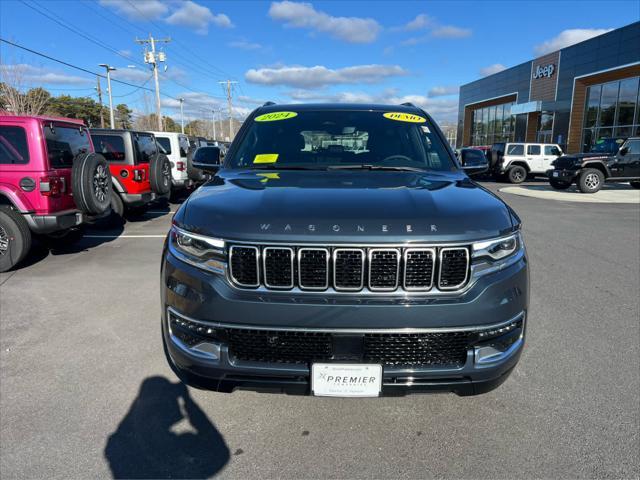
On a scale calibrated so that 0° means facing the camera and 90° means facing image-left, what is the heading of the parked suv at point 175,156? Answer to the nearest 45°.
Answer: approximately 135°

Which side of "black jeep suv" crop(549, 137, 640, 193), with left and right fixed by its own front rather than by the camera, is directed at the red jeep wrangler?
front

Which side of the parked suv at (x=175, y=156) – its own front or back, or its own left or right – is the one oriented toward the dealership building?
right

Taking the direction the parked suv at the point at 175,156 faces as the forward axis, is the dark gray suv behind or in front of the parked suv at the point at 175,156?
behind

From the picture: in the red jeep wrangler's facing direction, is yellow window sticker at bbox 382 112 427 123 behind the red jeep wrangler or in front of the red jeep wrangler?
behind

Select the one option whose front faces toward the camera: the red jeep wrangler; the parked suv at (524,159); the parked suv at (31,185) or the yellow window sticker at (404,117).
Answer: the yellow window sticker

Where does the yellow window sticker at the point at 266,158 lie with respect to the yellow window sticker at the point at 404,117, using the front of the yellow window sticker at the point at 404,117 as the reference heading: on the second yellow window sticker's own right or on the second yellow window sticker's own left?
on the second yellow window sticker's own right

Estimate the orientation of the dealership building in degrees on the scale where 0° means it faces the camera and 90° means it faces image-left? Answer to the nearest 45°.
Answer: approximately 45°

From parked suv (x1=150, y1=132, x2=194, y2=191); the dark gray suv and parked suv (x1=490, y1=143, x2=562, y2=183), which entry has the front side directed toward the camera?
the dark gray suv

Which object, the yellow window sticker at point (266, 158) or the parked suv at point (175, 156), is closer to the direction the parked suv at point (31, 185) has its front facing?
the parked suv

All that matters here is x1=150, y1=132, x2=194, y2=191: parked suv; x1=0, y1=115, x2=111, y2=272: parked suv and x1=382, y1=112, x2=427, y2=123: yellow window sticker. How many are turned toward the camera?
1

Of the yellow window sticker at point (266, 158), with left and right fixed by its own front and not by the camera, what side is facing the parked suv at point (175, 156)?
back

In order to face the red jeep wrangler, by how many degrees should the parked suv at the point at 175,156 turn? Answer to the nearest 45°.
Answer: approximately 135° to its left

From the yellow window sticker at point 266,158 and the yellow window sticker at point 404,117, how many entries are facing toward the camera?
2
